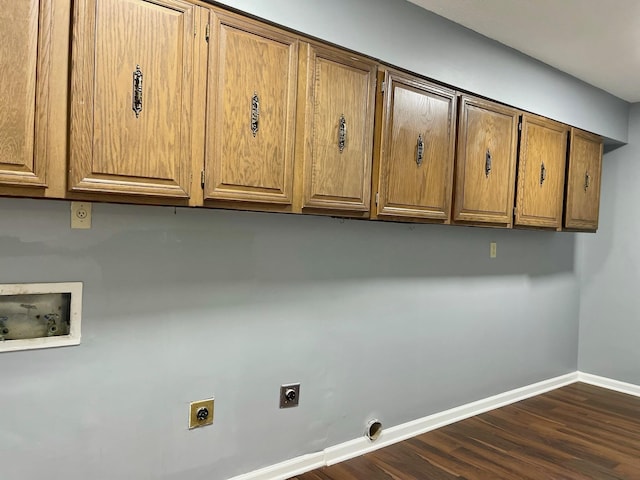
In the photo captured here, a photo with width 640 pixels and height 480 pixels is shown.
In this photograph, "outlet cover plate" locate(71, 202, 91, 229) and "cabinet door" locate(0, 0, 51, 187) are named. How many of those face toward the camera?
2

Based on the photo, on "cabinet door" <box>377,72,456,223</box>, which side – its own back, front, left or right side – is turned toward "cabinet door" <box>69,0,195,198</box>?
right

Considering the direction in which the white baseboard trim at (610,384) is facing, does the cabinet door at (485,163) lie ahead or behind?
ahead

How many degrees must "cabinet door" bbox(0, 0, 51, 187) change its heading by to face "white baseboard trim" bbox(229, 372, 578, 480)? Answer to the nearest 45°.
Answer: approximately 90° to its left

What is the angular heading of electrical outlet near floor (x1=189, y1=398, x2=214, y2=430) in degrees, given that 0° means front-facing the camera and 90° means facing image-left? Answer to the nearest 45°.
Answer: approximately 315°

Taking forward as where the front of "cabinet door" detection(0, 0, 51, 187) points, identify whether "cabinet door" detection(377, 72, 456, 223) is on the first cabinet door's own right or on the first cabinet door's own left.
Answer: on the first cabinet door's own left

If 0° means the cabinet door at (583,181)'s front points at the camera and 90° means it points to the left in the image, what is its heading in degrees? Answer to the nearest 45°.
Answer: approximately 315°

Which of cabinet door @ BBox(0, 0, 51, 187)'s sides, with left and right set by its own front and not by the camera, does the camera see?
front

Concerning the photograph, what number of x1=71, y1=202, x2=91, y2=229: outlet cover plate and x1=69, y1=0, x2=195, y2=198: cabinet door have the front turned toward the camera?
2

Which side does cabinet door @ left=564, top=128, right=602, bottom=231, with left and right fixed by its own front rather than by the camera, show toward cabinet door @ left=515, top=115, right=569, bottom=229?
right

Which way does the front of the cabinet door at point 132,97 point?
toward the camera

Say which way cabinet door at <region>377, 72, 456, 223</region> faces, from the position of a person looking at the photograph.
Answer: facing the viewer and to the right of the viewer

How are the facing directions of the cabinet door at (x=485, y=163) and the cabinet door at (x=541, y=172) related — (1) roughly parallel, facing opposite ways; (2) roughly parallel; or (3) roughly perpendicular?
roughly parallel

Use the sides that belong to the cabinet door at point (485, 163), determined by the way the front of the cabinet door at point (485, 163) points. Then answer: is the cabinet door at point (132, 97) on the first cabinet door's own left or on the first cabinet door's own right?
on the first cabinet door's own right

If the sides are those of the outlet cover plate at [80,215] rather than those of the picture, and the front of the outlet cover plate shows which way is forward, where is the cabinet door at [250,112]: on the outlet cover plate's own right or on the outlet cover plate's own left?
on the outlet cover plate's own left

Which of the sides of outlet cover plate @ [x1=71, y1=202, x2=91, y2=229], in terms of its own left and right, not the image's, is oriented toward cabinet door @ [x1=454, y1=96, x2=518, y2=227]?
left

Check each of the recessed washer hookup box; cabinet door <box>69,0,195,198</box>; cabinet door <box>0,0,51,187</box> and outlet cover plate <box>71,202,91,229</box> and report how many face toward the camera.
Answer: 4
